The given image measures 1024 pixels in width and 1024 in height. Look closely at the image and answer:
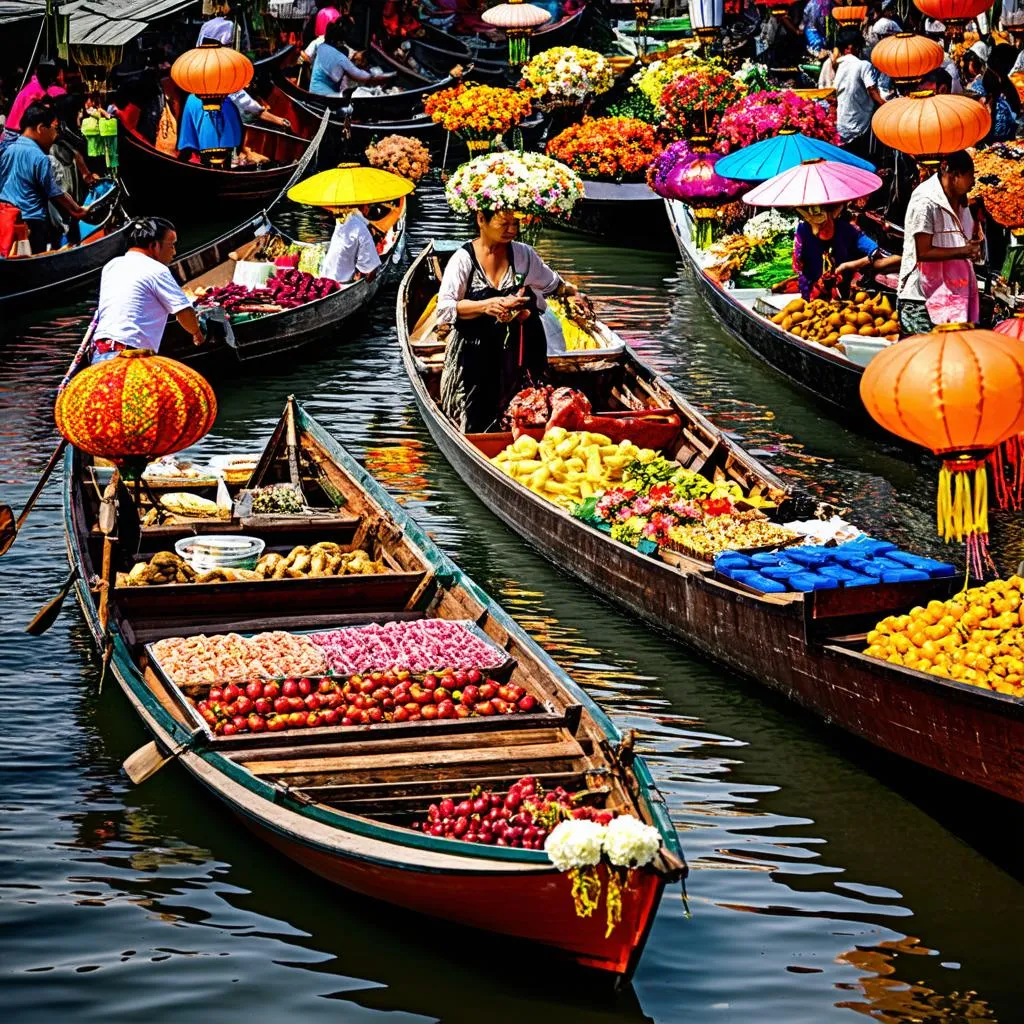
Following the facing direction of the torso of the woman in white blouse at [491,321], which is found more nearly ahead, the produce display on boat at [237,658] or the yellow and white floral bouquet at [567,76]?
the produce display on boat

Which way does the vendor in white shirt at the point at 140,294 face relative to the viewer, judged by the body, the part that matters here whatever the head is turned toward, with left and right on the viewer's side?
facing away from the viewer and to the right of the viewer

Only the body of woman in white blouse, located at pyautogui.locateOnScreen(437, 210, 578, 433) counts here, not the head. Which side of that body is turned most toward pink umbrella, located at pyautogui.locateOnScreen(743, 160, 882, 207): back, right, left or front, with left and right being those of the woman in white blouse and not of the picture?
left

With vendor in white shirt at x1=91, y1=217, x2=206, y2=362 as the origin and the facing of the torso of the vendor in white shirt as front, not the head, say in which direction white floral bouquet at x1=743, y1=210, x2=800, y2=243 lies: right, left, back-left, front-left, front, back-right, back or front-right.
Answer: front

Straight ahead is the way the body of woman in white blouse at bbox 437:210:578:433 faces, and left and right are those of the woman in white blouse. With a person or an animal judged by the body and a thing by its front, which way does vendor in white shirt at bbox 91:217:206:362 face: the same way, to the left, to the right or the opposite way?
to the left

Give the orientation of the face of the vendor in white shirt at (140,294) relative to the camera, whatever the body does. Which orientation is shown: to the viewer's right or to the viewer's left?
to the viewer's right

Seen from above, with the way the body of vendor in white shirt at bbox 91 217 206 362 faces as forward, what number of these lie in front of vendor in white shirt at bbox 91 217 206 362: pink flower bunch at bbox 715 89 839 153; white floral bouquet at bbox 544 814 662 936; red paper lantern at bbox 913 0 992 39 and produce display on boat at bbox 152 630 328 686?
2

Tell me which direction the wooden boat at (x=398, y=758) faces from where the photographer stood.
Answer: facing the viewer and to the right of the viewer

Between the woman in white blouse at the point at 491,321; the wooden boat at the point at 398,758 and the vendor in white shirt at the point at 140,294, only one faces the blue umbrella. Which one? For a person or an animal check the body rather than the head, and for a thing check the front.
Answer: the vendor in white shirt

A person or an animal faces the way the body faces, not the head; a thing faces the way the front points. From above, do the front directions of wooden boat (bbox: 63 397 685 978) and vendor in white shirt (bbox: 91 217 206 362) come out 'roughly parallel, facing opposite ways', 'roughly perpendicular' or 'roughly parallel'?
roughly perpendicular

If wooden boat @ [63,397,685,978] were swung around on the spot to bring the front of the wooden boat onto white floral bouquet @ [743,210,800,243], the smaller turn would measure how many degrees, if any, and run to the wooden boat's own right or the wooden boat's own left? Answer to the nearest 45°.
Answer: approximately 135° to the wooden boat's own left

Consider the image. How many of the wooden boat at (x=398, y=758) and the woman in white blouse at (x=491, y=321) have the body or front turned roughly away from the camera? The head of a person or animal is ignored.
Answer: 0

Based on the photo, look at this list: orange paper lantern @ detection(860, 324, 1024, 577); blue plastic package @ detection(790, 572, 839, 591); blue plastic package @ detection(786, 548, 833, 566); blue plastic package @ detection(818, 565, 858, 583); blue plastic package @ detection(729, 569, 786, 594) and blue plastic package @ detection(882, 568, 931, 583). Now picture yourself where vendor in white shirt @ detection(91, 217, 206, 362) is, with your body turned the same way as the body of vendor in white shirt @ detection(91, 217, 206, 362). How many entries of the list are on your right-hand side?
6

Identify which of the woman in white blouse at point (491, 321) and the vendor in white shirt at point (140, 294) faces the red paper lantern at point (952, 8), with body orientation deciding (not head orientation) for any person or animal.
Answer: the vendor in white shirt

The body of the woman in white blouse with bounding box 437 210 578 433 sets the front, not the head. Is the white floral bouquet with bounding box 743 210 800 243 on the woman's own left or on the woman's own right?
on the woman's own left
